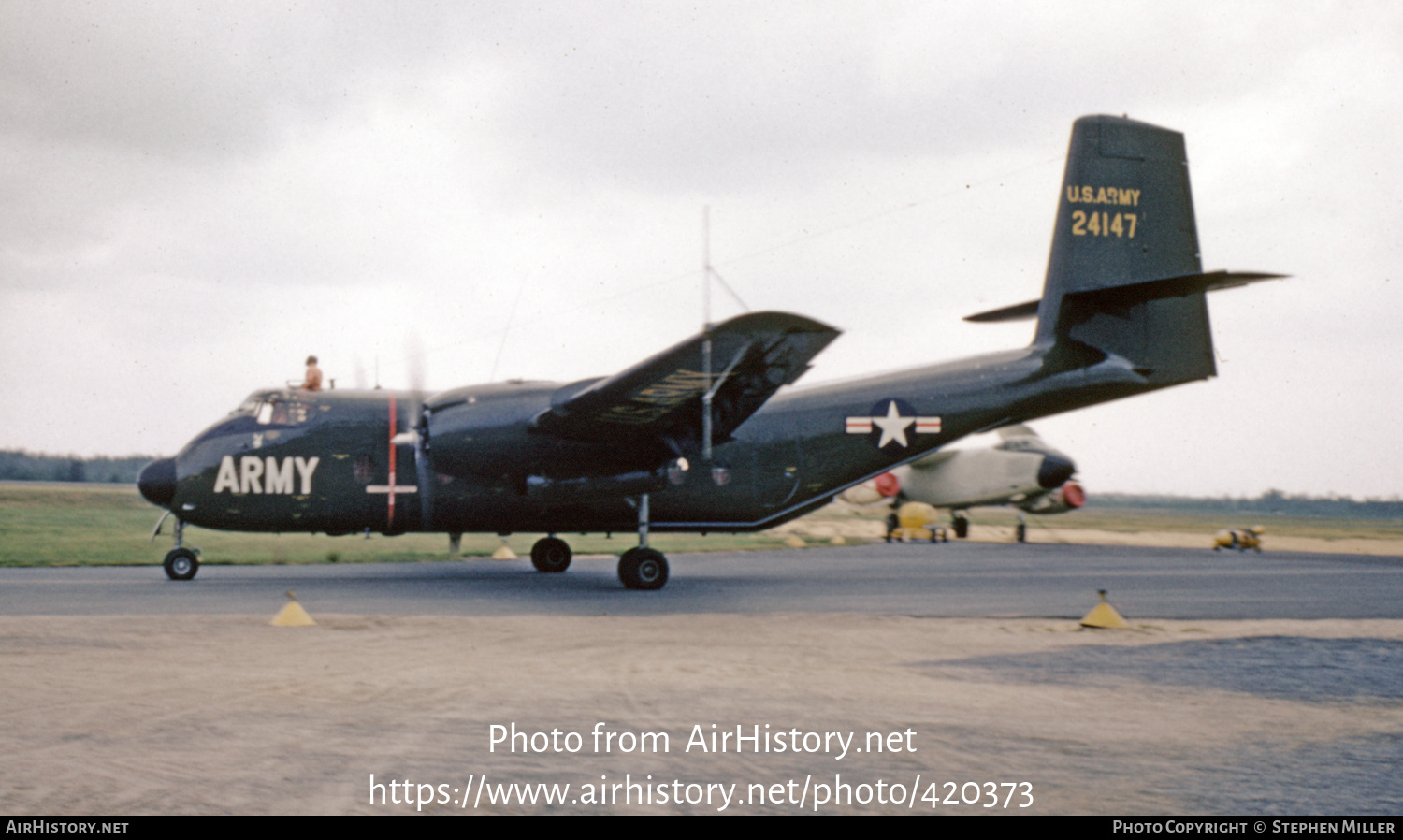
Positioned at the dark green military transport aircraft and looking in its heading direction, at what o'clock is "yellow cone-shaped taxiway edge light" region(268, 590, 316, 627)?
The yellow cone-shaped taxiway edge light is roughly at 10 o'clock from the dark green military transport aircraft.

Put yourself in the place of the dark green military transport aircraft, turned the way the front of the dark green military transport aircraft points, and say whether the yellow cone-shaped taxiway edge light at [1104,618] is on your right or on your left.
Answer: on your left

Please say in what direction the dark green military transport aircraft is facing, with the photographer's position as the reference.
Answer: facing to the left of the viewer
